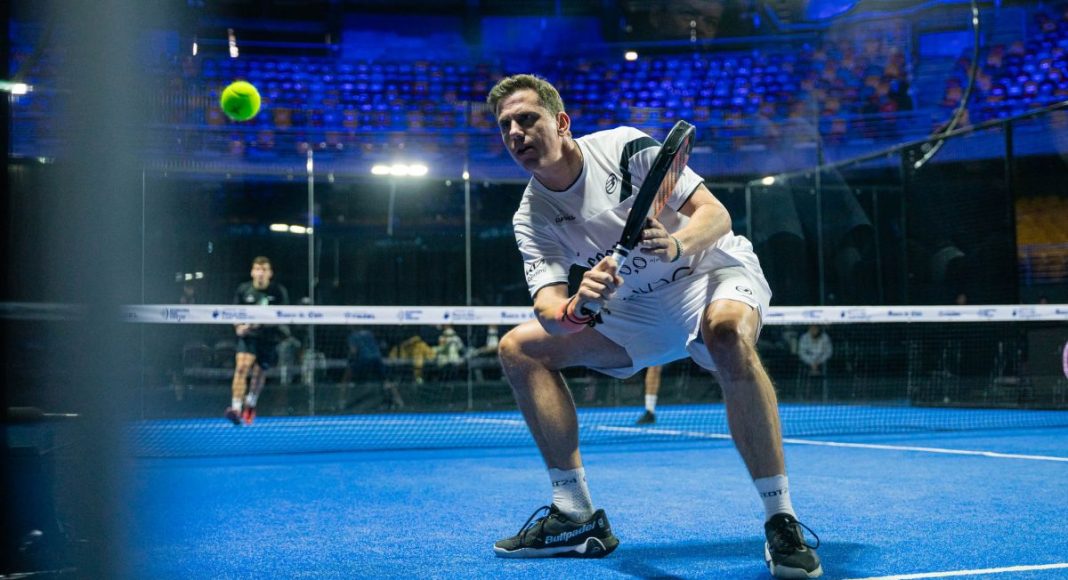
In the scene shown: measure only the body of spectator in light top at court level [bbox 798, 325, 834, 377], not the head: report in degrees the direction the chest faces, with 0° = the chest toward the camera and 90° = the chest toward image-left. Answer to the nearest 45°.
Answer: approximately 0°

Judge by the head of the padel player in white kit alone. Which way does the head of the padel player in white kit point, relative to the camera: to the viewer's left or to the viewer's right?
to the viewer's left

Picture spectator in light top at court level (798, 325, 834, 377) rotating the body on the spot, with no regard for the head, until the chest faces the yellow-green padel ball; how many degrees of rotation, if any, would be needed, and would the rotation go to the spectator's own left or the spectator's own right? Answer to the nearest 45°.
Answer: approximately 45° to the spectator's own right

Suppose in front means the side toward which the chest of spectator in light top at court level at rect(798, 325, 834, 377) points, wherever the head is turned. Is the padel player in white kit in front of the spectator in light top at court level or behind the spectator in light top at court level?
in front

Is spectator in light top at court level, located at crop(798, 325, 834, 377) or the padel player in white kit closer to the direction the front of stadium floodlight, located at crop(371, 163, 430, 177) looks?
the padel player in white kit

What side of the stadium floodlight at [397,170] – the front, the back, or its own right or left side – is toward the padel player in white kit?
front

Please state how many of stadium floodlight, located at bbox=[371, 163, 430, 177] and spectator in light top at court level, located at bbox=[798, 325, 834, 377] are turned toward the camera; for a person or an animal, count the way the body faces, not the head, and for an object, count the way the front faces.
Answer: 2

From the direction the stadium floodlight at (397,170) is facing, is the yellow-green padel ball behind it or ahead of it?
ahead

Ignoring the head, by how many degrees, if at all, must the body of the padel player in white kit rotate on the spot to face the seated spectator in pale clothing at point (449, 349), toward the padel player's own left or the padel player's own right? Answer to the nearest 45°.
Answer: approximately 135° to the padel player's own right
